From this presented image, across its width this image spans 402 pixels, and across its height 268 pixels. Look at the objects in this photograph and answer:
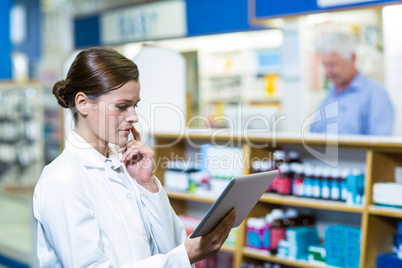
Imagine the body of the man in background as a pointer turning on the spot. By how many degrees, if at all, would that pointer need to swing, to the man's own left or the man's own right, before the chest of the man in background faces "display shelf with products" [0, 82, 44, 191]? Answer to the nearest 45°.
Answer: approximately 90° to the man's own right

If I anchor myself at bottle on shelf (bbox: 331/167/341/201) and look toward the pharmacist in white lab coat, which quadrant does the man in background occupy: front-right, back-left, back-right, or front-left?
back-right

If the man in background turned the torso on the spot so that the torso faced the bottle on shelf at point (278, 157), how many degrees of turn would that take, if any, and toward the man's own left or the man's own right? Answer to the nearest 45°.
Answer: approximately 45° to the man's own left

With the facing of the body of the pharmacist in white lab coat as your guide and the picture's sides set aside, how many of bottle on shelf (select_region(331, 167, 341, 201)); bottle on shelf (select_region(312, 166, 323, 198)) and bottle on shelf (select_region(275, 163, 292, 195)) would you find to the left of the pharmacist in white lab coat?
3

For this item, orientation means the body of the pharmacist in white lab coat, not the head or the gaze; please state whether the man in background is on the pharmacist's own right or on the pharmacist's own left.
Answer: on the pharmacist's own left

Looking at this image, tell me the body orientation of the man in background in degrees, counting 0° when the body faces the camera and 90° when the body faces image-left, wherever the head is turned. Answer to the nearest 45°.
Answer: approximately 45°

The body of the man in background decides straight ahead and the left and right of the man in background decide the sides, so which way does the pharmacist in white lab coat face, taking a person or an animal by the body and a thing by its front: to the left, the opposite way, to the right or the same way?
to the left

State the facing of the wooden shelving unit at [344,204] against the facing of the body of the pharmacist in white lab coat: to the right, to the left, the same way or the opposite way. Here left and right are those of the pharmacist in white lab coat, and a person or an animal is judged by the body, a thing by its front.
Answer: to the right

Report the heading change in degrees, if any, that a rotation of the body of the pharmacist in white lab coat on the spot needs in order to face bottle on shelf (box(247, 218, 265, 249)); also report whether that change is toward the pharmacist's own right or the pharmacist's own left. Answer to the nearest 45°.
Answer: approximately 90° to the pharmacist's own left

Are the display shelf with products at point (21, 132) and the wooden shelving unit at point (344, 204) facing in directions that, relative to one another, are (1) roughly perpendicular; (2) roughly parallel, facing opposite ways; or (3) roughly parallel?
roughly parallel

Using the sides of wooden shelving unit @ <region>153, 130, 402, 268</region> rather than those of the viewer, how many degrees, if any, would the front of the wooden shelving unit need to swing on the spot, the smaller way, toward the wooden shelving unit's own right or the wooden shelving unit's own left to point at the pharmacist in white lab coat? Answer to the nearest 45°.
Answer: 0° — it already faces them

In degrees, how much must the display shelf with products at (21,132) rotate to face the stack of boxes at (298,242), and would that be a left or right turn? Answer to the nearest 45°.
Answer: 0° — it already faces it

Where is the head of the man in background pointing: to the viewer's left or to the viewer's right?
to the viewer's left

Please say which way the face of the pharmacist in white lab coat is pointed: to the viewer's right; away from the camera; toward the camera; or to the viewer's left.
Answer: to the viewer's right
